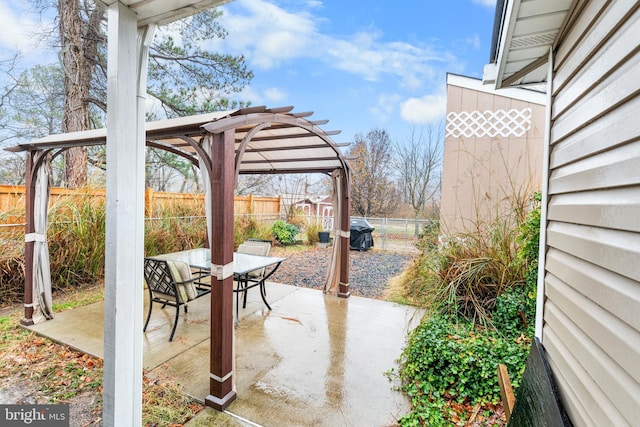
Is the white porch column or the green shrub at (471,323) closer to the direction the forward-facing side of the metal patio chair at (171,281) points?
the green shrub

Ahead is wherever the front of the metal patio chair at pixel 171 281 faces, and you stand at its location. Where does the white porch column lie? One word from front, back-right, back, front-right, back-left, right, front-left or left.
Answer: back-right

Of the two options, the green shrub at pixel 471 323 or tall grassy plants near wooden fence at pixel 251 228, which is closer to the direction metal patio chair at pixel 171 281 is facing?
the tall grassy plants near wooden fence

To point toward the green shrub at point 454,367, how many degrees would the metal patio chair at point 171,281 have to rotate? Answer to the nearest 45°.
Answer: approximately 90° to its right

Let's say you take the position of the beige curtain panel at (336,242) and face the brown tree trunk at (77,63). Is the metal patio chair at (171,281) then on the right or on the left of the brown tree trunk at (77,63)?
left

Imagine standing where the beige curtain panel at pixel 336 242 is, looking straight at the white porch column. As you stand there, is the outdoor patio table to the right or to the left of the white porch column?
right

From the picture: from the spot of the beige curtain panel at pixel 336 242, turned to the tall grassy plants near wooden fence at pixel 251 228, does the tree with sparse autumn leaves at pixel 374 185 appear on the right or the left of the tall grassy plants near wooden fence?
right

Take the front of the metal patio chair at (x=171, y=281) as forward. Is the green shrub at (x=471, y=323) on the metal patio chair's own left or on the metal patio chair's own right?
on the metal patio chair's own right

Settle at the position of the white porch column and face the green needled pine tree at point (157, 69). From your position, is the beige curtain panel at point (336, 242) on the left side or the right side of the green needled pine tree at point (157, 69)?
right

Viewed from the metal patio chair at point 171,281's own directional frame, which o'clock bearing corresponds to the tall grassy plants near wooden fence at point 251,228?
The tall grassy plants near wooden fence is roughly at 11 o'clock from the metal patio chair.

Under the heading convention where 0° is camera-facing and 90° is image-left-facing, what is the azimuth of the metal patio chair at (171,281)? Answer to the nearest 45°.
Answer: approximately 225°
